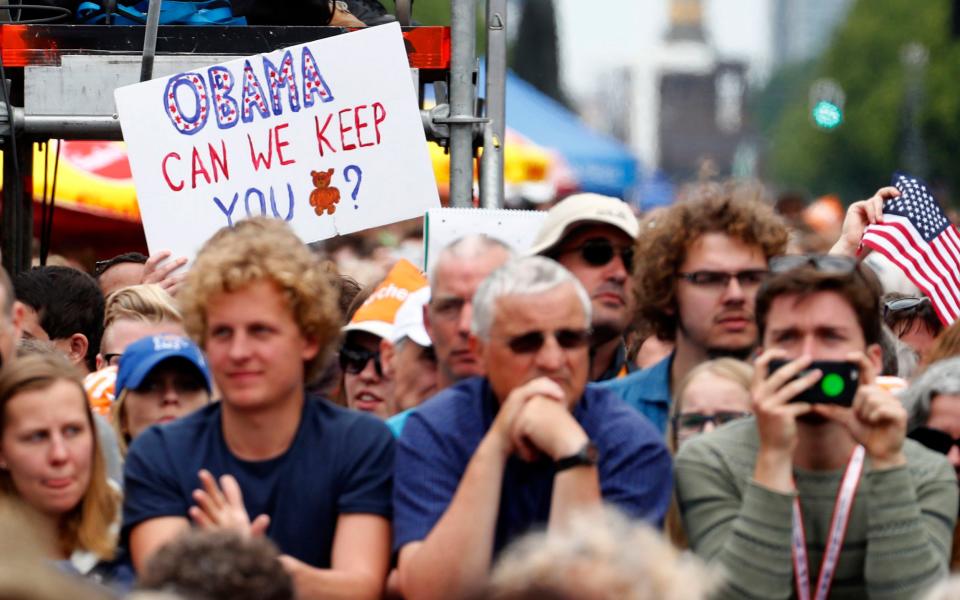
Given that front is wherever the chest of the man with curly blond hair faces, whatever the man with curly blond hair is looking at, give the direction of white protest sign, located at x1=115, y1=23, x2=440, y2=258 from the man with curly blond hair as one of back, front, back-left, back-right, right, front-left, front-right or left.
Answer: back

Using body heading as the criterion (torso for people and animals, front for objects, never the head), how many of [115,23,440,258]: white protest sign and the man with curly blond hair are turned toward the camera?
2

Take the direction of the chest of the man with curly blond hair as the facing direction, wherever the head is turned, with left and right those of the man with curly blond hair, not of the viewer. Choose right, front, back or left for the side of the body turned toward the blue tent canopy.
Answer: back

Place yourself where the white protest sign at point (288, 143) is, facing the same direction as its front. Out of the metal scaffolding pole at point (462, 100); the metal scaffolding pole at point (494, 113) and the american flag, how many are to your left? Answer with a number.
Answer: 3

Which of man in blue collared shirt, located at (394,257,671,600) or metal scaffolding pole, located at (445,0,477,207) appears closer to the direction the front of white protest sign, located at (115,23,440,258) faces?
the man in blue collared shirt

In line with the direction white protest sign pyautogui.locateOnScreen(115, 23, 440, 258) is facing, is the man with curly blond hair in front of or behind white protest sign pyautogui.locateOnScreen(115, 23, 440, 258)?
in front

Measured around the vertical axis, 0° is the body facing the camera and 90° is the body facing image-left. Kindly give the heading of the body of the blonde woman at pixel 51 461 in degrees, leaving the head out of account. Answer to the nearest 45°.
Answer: approximately 315°

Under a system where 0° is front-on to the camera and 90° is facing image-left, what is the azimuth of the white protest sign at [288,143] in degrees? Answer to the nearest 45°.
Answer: approximately 0°

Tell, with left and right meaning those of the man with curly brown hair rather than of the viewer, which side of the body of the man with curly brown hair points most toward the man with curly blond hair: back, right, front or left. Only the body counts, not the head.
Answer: right

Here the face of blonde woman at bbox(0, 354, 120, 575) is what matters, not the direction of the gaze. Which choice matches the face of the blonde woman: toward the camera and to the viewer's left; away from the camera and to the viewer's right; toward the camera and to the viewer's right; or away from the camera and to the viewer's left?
toward the camera and to the viewer's right
